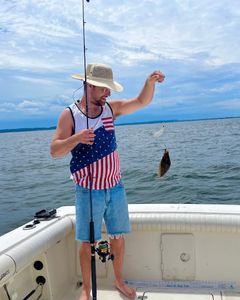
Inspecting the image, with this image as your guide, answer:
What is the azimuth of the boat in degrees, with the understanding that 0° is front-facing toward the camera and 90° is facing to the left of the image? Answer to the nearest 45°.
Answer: approximately 0°
